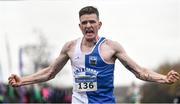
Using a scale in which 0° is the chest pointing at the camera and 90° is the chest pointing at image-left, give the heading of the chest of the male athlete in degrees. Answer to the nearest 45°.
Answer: approximately 0°
